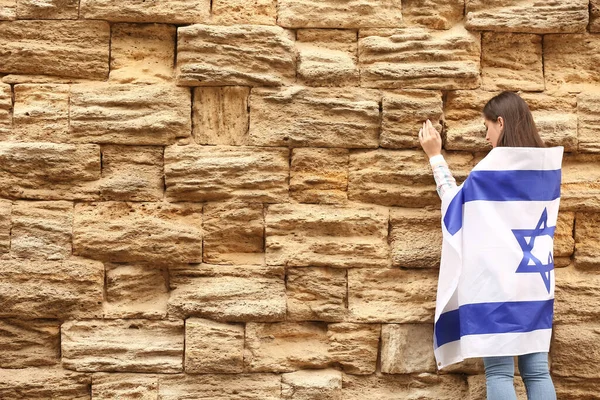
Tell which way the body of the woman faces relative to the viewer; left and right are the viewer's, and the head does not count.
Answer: facing away from the viewer and to the left of the viewer

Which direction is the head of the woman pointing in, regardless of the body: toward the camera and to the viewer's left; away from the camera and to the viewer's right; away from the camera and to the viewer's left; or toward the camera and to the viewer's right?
away from the camera and to the viewer's left
